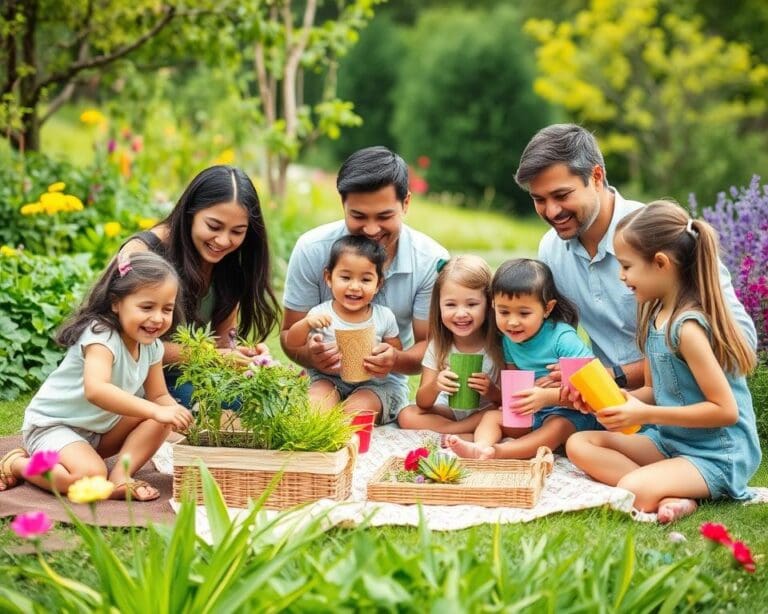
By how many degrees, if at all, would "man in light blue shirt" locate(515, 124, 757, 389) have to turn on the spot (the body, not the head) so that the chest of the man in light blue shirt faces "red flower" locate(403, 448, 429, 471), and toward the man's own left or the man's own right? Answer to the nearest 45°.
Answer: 0° — they already face it

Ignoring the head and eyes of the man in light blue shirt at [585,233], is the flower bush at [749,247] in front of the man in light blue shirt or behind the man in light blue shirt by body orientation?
behind

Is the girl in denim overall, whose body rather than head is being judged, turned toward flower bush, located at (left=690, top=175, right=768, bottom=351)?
no

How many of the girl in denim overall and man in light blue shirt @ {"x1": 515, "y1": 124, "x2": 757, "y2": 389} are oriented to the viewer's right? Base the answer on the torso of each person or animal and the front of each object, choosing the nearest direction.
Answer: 0

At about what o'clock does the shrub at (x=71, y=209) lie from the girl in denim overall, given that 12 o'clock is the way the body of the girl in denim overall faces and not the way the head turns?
The shrub is roughly at 1 o'clock from the girl in denim overall.

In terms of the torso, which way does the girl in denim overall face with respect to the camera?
to the viewer's left

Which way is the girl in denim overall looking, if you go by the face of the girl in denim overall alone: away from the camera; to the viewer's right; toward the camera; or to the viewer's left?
to the viewer's left

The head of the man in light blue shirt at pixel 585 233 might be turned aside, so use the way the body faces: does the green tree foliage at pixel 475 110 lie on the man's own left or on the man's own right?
on the man's own right

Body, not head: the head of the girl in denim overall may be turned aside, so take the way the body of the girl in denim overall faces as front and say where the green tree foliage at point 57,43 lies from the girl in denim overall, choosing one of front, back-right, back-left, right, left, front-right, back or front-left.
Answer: front-right

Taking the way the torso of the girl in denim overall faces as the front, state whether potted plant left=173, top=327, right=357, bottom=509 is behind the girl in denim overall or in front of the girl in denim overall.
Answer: in front

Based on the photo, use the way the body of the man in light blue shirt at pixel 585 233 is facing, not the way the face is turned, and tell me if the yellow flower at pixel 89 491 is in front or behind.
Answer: in front

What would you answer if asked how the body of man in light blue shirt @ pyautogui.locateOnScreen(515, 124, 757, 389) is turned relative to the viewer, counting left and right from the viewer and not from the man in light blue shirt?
facing the viewer and to the left of the viewer

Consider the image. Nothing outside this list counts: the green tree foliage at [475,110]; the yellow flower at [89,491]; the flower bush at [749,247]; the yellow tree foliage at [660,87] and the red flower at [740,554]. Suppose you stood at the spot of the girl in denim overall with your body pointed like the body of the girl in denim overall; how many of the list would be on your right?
3

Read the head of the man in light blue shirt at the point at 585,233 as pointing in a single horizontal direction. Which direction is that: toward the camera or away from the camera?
toward the camera

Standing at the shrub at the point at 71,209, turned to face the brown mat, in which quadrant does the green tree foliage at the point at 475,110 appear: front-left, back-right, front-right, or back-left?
back-left

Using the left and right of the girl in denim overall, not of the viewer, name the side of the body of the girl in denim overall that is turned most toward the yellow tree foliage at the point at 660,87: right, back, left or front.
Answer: right

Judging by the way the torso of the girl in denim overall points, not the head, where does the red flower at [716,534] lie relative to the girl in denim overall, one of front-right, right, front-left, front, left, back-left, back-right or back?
left

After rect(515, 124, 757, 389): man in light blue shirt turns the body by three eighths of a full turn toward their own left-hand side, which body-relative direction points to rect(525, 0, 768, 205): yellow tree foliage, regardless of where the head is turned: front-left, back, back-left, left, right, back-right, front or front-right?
left
